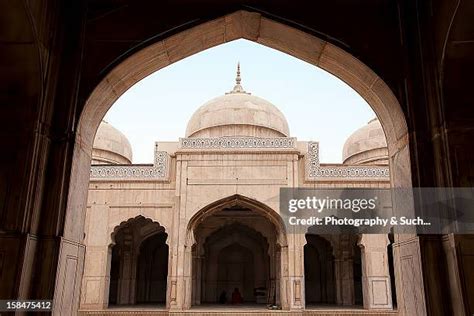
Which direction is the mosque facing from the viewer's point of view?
toward the camera

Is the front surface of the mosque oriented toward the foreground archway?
yes
